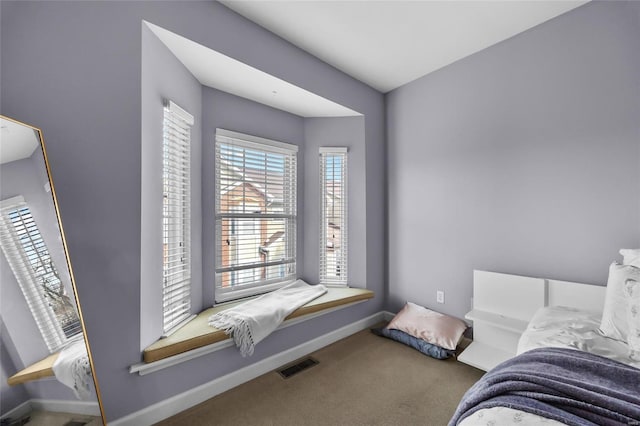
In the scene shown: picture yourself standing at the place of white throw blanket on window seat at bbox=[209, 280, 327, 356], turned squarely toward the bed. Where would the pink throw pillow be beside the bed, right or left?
left

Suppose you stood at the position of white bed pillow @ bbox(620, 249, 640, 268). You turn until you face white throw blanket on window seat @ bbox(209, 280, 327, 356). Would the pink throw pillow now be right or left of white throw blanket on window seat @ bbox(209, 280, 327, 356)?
right

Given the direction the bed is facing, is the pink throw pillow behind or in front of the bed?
behind

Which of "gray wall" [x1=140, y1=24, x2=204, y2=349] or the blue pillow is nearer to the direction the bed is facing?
the gray wall
